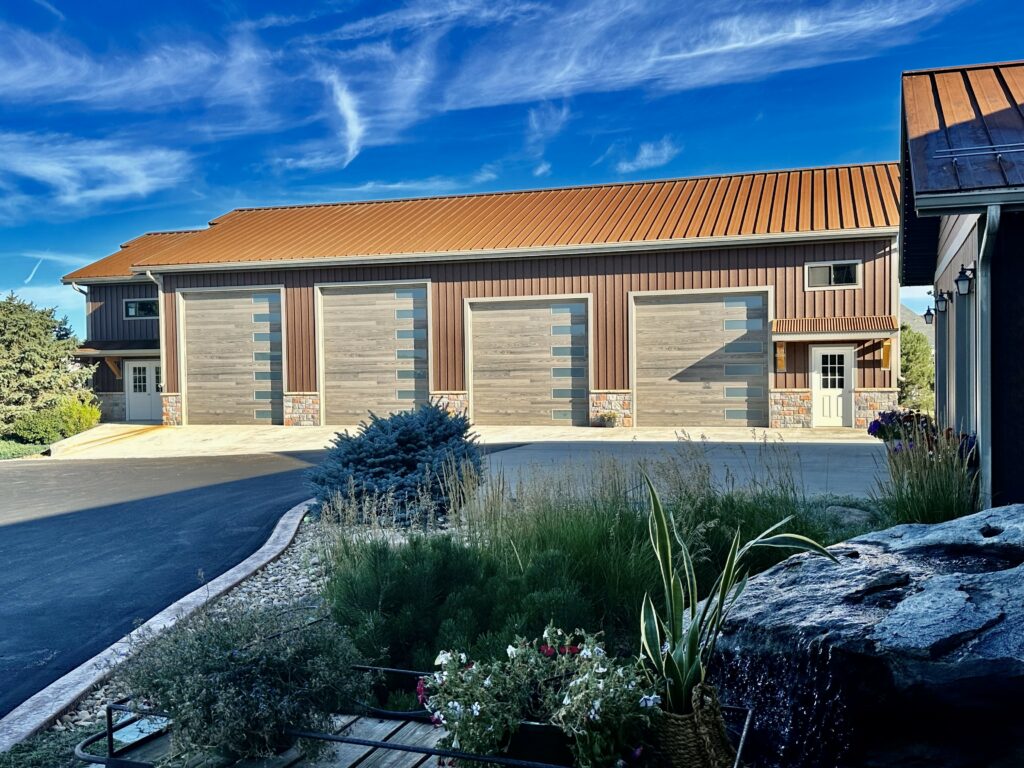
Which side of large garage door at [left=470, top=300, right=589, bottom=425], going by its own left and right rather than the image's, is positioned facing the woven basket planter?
front

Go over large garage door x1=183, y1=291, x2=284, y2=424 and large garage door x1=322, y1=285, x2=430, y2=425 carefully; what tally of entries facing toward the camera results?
2

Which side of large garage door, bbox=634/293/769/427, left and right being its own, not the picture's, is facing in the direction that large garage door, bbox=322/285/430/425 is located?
right

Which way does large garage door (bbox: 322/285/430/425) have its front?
toward the camera

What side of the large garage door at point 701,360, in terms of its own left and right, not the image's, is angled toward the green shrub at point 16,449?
right

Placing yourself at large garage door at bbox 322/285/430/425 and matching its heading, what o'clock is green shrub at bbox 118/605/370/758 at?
The green shrub is roughly at 12 o'clock from the large garage door.

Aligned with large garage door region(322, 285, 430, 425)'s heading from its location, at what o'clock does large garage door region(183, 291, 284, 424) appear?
large garage door region(183, 291, 284, 424) is roughly at 4 o'clock from large garage door region(322, 285, 430, 425).

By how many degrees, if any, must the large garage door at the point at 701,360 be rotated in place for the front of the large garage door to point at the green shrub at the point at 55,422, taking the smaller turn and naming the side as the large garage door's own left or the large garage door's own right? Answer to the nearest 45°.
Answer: approximately 90° to the large garage door's own right

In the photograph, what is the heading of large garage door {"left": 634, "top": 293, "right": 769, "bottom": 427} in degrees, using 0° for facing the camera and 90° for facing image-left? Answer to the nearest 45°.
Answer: approximately 0°

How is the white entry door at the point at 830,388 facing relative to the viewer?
toward the camera

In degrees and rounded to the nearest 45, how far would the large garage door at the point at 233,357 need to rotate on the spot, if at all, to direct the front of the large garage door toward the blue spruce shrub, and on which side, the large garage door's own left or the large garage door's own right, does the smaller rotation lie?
0° — it already faces it

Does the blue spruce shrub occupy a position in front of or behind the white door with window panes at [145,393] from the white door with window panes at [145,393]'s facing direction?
in front

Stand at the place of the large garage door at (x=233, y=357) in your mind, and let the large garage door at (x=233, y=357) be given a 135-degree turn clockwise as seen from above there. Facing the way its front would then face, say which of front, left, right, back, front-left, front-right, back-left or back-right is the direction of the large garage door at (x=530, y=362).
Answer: back

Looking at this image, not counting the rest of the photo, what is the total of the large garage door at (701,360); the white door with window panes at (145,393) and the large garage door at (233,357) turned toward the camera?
3
